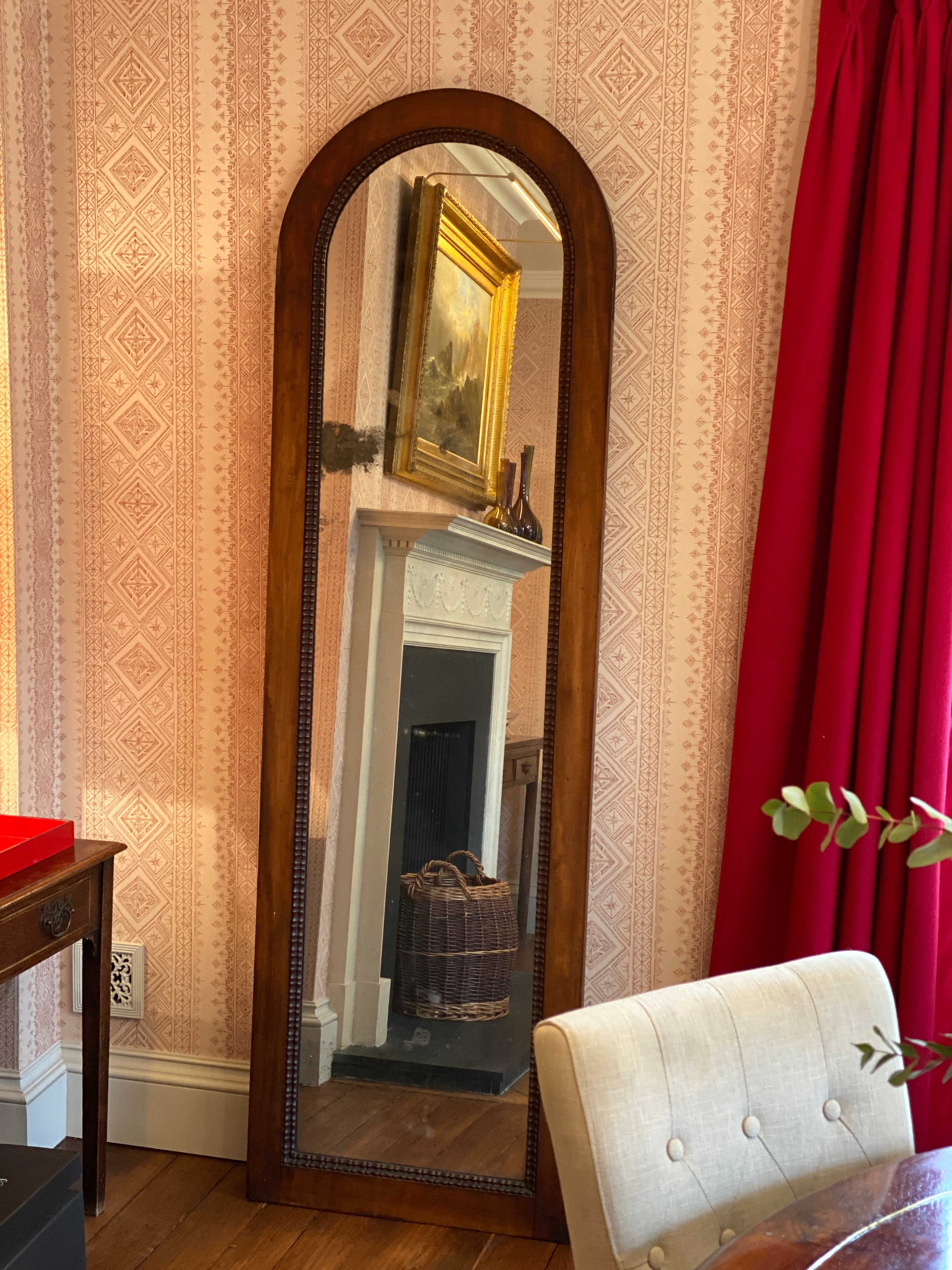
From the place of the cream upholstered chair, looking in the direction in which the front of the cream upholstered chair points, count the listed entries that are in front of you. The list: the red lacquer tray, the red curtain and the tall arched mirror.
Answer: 0

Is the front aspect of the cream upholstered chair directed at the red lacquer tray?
no

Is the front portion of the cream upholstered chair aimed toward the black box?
no

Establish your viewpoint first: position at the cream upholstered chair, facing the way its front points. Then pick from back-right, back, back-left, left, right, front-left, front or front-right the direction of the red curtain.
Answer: back-left

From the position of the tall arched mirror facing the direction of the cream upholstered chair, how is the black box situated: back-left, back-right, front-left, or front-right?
front-right

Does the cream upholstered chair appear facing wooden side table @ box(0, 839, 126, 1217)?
no

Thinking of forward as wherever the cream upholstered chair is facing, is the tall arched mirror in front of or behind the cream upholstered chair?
behind
